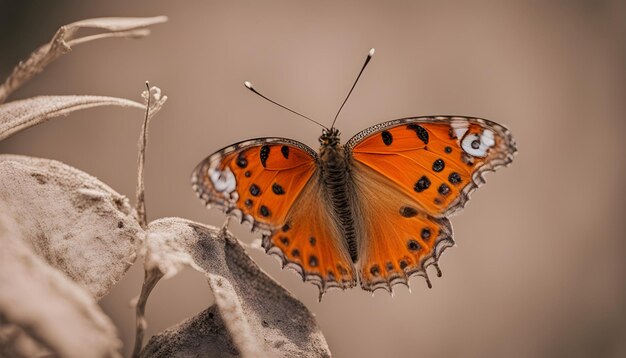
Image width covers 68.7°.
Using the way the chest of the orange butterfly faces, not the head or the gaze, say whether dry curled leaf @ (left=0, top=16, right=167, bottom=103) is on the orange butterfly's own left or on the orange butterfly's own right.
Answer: on the orange butterfly's own left

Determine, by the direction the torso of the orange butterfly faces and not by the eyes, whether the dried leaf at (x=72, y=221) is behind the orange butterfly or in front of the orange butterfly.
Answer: behind

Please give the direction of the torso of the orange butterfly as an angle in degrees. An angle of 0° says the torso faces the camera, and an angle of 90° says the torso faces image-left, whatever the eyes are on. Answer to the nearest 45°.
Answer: approximately 180°

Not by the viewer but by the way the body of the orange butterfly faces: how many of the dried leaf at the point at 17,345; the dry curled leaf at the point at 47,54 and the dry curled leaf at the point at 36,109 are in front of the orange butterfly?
0

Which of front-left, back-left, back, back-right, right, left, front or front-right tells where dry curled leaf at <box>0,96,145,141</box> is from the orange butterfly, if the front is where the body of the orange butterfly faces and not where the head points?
back-left

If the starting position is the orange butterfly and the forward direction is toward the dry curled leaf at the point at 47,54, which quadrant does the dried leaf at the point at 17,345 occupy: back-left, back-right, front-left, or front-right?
front-left
